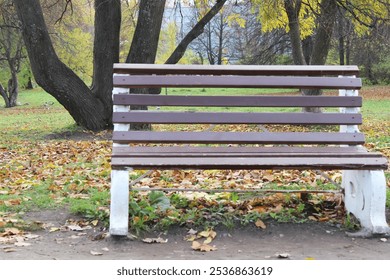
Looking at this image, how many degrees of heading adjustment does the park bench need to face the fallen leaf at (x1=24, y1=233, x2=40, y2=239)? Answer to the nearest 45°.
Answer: approximately 90° to its right

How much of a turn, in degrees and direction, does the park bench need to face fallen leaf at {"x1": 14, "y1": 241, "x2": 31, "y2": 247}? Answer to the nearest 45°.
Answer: approximately 45° to its right

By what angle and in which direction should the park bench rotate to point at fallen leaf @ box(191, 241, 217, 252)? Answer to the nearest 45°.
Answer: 0° — it already faces it

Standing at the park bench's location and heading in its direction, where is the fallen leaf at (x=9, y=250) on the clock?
The fallen leaf is roughly at 2 o'clock from the park bench.

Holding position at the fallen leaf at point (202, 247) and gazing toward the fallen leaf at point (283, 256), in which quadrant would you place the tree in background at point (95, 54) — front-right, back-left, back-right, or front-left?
back-left

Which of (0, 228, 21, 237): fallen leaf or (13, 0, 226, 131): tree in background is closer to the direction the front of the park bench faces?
the fallen leaf

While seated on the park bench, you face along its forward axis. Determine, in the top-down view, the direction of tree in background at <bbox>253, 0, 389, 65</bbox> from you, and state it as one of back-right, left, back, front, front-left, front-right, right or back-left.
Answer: back

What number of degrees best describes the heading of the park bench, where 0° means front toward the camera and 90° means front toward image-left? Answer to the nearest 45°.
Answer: approximately 0°

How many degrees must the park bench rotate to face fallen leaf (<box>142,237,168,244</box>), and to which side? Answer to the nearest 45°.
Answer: approximately 45° to its right
